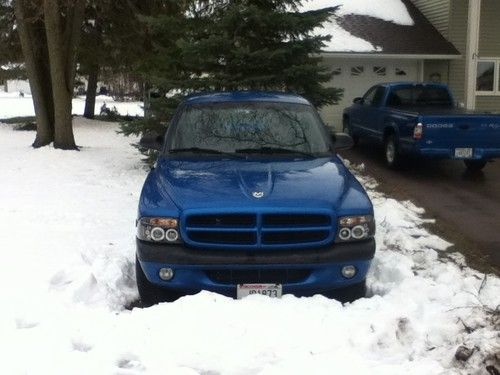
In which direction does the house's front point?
toward the camera

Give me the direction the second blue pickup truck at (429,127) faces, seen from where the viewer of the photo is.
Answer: facing away from the viewer and to the left of the viewer

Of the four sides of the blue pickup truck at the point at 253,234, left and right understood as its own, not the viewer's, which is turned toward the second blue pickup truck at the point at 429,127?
back

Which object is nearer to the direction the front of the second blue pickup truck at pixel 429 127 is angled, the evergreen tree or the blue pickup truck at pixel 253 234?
the evergreen tree

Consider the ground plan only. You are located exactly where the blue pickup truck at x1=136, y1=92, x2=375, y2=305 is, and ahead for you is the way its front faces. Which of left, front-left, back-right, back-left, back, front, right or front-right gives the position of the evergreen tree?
back
